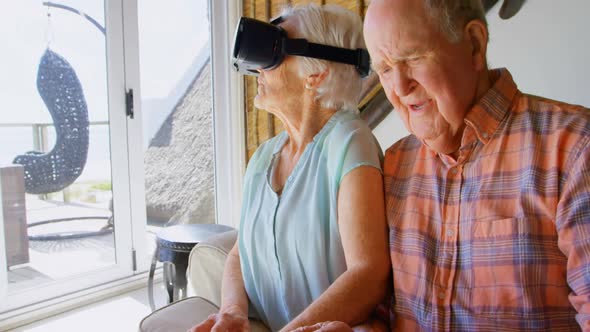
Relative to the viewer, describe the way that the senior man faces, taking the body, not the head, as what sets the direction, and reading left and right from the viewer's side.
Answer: facing the viewer and to the left of the viewer

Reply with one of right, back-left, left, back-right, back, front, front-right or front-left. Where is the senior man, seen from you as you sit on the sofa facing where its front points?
left

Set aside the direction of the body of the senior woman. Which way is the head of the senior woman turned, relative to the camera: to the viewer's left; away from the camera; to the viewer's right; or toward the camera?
to the viewer's left

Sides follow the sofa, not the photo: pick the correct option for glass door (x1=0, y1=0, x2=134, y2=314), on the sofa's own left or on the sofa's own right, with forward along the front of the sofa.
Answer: on the sofa's own right

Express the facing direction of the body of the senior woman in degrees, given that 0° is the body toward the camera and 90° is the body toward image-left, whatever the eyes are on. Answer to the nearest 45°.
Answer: approximately 45°
